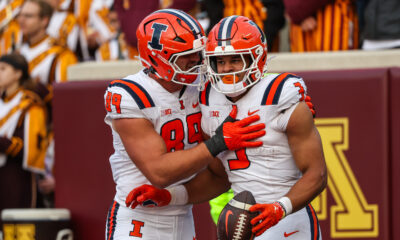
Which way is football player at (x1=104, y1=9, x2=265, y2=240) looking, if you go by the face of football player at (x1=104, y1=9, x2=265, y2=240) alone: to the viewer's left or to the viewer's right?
to the viewer's right

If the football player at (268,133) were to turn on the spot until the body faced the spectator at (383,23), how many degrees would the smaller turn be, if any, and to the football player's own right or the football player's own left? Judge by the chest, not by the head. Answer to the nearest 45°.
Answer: approximately 180°

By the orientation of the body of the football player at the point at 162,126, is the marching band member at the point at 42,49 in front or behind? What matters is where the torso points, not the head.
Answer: behind
